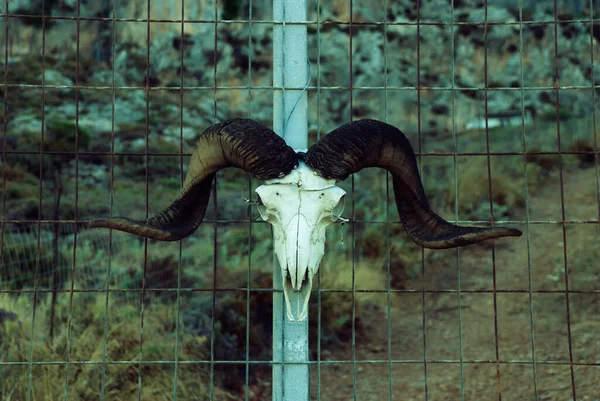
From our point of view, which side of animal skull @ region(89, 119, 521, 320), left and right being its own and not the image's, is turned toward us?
front

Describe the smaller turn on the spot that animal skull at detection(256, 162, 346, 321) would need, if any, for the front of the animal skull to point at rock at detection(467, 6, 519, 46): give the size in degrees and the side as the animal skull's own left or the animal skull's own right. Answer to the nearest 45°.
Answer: approximately 180°

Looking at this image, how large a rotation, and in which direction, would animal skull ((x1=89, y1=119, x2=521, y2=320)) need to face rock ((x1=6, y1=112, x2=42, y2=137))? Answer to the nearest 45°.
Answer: approximately 135° to its right

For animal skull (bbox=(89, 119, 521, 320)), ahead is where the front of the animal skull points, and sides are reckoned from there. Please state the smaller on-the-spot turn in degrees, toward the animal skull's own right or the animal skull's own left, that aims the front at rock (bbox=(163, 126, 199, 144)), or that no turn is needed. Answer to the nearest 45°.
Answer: approximately 180°

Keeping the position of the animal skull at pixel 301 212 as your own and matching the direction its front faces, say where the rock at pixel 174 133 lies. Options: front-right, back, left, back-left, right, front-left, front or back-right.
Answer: back

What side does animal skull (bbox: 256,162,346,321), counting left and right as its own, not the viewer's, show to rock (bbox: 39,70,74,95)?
back

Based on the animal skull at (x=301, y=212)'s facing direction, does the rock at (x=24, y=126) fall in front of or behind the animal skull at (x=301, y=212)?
behind

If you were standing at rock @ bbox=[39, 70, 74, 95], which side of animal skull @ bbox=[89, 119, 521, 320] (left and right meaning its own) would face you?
back
